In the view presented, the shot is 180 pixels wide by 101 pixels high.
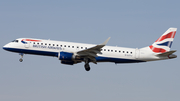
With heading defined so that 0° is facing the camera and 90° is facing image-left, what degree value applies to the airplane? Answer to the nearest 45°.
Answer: approximately 90°
